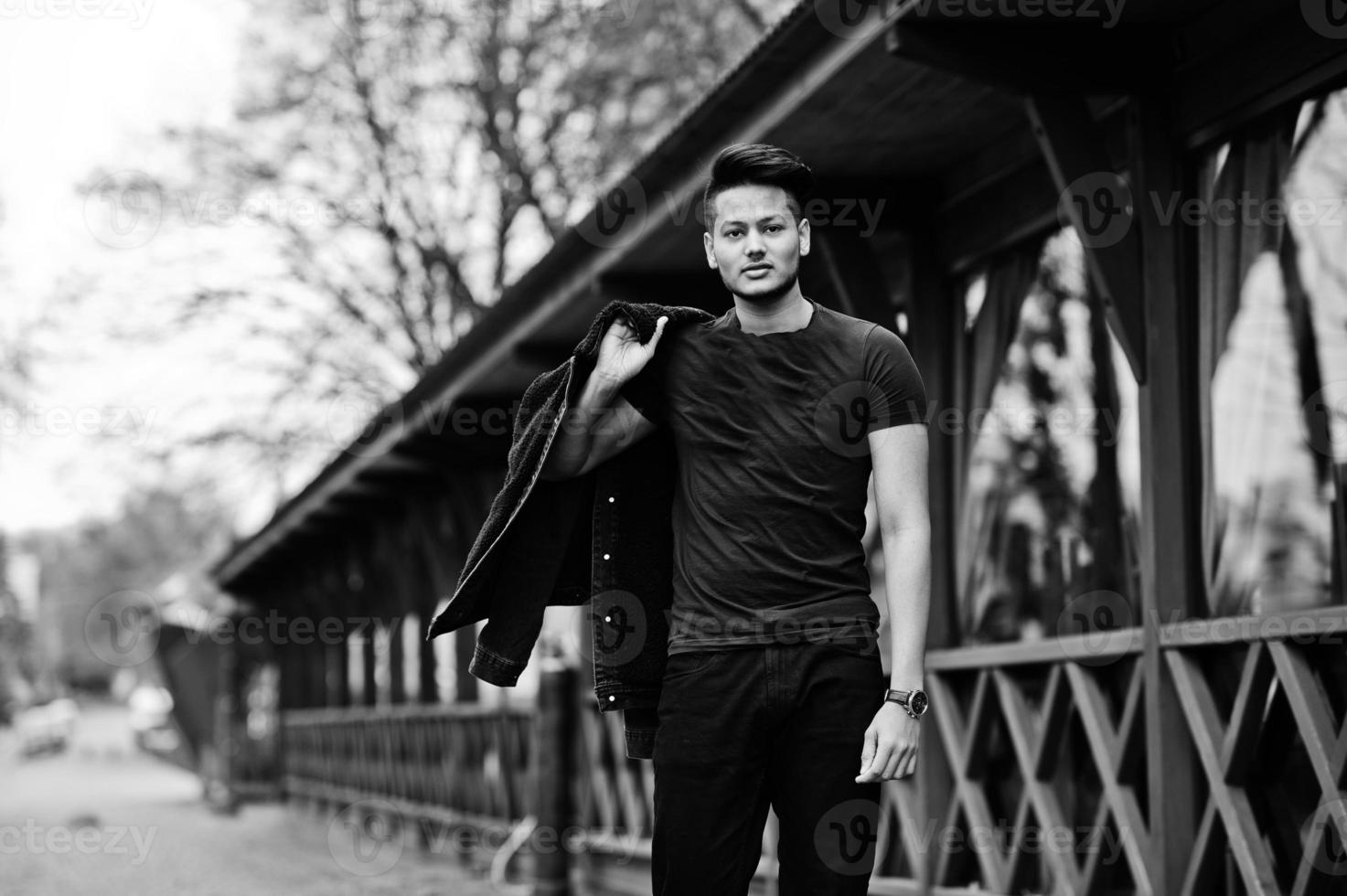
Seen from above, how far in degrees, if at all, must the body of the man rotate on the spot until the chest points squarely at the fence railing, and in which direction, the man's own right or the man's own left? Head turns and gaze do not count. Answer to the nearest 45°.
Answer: approximately 180°

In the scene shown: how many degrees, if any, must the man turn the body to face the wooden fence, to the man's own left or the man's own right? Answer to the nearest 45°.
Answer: approximately 180°

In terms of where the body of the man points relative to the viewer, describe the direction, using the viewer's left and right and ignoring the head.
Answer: facing the viewer

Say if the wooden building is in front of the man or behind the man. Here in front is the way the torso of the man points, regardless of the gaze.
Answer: behind

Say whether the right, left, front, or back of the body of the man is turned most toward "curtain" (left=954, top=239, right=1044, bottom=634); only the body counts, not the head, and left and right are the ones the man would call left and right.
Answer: back

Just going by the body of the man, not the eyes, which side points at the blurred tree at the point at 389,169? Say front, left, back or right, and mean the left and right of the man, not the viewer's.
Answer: back

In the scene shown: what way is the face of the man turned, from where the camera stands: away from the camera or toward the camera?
toward the camera
